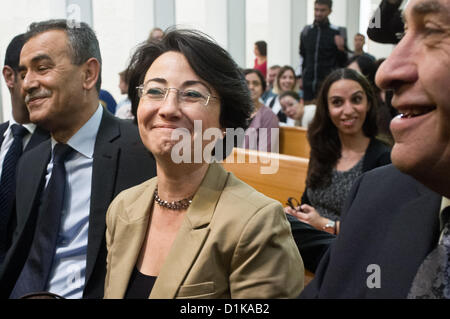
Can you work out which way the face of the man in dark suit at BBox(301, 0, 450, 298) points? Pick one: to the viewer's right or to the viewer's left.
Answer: to the viewer's left

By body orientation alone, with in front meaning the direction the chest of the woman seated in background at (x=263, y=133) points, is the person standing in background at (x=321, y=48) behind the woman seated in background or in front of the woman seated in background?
behind

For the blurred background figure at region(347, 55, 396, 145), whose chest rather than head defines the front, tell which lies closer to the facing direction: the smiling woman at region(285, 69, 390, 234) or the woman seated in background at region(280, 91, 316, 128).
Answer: the smiling woman
